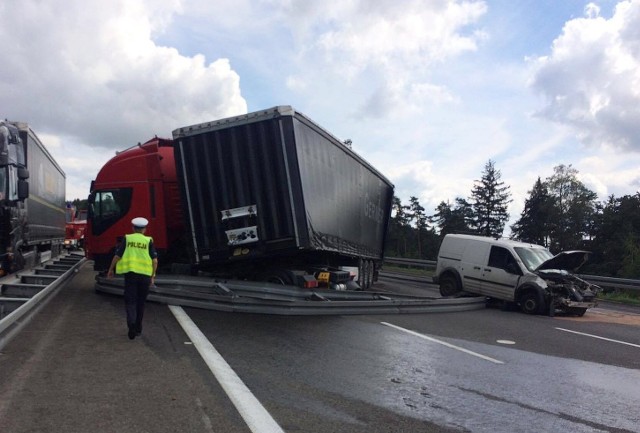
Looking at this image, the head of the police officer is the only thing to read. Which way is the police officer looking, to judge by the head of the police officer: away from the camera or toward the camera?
away from the camera

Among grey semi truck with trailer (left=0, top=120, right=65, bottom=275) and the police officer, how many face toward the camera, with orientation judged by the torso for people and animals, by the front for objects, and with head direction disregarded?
1

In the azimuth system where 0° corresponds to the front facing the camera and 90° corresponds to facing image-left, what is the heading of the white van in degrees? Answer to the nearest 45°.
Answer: approximately 315°

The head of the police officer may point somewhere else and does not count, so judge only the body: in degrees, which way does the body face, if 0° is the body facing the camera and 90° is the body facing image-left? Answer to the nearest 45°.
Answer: approximately 180°
